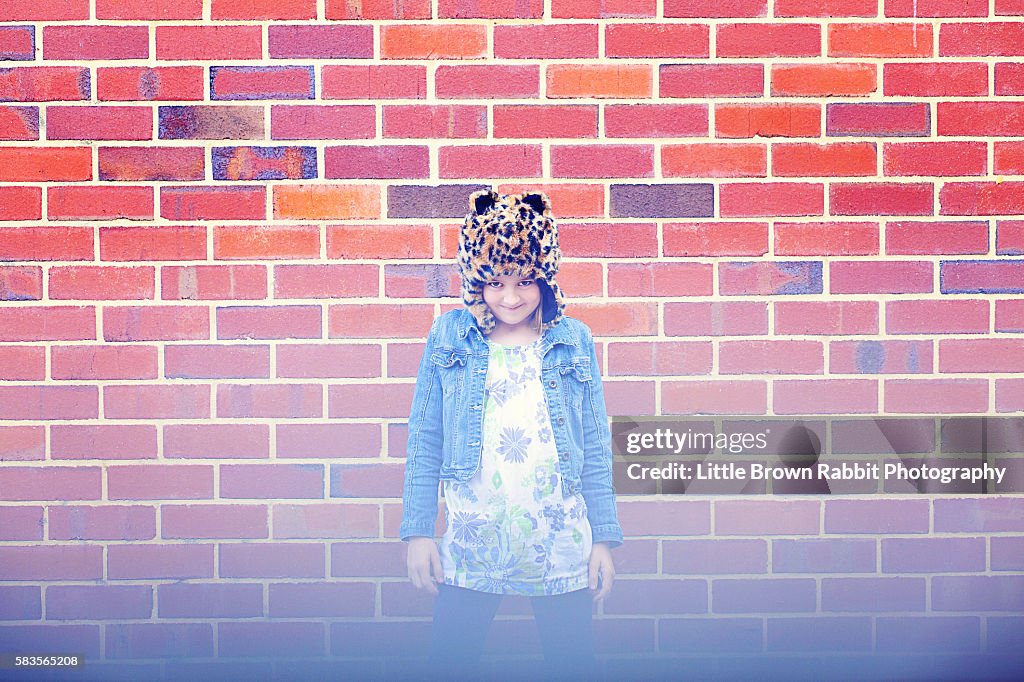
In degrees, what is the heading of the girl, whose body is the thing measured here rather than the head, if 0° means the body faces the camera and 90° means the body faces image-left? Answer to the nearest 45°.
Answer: approximately 0°
